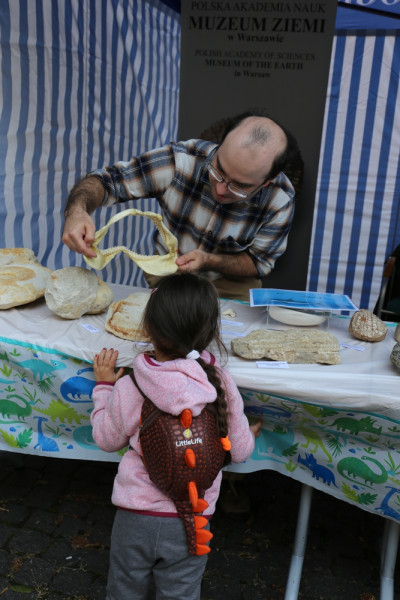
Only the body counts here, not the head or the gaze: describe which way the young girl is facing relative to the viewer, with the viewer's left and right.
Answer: facing away from the viewer

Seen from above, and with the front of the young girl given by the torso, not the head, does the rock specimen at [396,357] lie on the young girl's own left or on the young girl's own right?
on the young girl's own right

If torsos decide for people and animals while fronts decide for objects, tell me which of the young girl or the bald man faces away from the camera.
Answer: the young girl

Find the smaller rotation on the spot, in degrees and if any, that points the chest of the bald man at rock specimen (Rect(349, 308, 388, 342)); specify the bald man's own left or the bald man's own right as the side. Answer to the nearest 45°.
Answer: approximately 90° to the bald man's own left

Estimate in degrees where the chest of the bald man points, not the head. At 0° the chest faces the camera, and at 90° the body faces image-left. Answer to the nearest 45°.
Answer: approximately 45°

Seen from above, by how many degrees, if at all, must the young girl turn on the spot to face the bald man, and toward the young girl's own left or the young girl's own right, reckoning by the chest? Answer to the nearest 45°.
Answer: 0° — they already face them

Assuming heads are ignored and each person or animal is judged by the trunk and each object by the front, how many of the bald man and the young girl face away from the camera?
1
